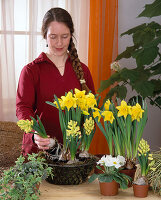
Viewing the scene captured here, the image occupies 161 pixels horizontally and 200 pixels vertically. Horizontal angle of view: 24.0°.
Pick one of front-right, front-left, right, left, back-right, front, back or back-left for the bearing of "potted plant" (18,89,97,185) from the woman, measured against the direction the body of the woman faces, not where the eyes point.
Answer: front

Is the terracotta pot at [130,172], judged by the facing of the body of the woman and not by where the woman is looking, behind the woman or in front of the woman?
in front

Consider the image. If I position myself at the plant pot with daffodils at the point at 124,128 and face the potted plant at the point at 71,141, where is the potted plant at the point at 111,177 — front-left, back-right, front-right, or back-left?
front-left

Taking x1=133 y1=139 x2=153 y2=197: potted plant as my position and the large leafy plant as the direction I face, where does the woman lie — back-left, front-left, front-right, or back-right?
front-left

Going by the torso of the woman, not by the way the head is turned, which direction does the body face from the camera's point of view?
toward the camera

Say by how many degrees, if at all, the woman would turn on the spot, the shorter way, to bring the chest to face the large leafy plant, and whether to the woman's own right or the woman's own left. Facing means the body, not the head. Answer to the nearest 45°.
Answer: approximately 135° to the woman's own left

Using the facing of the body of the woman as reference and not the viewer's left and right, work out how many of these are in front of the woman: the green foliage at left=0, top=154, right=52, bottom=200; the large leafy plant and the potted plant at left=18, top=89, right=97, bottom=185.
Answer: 2

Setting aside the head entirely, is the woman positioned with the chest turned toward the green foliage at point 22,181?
yes

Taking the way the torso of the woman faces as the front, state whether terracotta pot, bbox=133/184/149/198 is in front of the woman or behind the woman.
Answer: in front

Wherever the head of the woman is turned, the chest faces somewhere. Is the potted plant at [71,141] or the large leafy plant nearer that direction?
the potted plant

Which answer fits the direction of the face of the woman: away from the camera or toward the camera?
toward the camera

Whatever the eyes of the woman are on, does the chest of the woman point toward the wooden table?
yes
